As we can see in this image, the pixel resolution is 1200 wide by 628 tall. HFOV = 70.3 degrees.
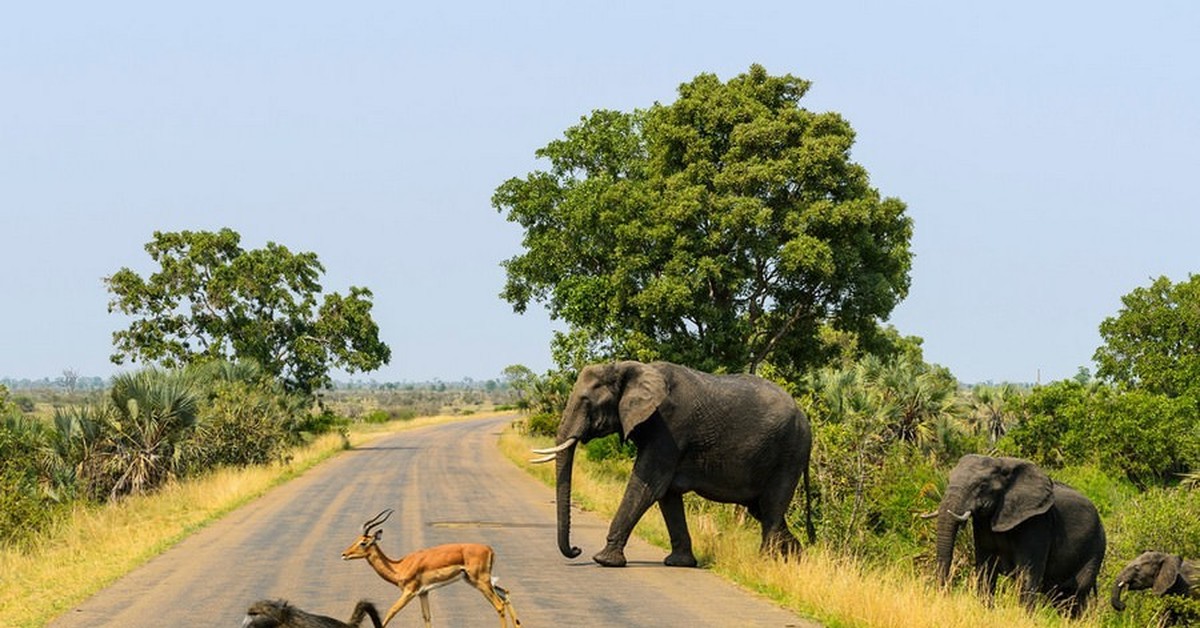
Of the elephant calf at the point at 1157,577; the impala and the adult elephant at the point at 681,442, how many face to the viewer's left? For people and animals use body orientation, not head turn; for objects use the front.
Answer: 3

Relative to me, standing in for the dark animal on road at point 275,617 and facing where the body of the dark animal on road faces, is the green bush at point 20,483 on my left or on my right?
on my right

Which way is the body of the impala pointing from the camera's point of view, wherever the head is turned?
to the viewer's left

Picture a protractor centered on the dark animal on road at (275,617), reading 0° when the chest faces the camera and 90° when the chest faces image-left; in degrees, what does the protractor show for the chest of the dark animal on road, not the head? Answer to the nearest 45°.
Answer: approximately 90°

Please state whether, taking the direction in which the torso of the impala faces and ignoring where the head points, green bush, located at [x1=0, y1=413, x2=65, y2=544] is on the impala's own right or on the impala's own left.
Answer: on the impala's own right

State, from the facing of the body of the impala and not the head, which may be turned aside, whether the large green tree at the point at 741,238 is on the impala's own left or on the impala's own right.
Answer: on the impala's own right

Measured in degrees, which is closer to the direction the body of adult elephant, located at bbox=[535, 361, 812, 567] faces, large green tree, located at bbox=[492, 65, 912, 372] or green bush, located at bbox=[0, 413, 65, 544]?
the green bush

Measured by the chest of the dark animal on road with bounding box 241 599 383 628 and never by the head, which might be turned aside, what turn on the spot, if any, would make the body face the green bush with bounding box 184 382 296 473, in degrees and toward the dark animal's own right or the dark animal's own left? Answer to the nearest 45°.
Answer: approximately 90° to the dark animal's own right

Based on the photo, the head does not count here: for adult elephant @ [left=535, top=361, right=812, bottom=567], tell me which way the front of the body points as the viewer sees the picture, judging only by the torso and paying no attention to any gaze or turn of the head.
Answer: to the viewer's left

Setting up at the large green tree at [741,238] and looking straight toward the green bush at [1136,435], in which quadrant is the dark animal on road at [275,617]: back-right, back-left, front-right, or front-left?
front-right

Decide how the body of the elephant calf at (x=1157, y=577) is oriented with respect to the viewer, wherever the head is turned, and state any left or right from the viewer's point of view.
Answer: facing to the left of the viewer
